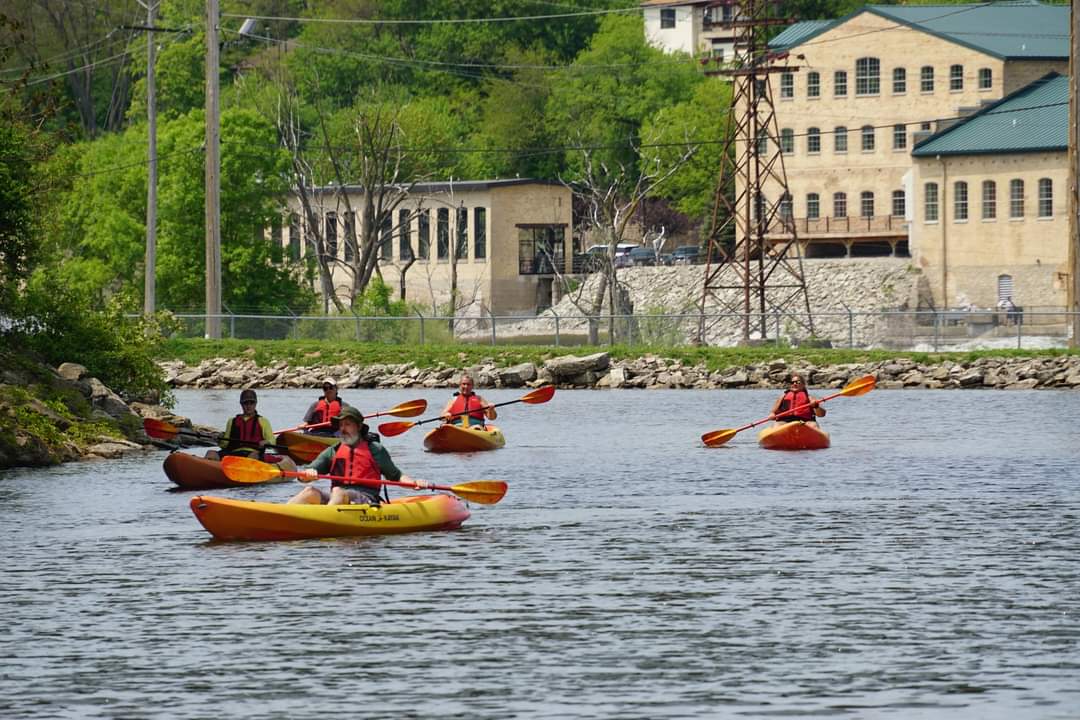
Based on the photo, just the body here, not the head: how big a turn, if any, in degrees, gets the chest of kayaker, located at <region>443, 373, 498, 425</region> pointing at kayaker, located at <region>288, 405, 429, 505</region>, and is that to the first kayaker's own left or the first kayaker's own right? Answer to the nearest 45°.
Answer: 0° — they already face them

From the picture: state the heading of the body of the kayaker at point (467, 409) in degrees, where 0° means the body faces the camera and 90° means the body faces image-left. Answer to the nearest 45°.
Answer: approximately 0°

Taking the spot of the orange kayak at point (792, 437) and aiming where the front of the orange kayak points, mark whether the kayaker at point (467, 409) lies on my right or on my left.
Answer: on my right

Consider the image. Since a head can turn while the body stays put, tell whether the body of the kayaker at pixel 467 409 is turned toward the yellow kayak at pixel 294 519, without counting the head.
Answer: yes

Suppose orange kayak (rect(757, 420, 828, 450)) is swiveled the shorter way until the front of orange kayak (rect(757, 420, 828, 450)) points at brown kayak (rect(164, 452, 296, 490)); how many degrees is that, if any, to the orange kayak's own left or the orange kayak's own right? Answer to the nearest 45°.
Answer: approximately 45° to the orange kayak's own right

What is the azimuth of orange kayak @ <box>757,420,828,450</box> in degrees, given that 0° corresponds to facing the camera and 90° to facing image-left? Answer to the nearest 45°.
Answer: approximately 0°
